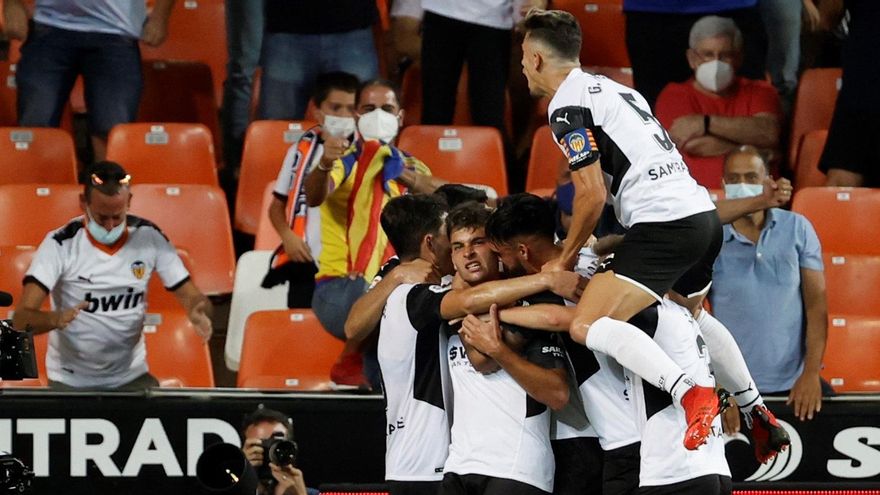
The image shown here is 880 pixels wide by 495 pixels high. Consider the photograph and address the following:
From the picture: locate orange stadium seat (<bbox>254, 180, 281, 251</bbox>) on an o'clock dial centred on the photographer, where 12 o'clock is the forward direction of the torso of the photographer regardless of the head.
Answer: The orange stadium seat is roughly at 6 o'clock from the photographer.

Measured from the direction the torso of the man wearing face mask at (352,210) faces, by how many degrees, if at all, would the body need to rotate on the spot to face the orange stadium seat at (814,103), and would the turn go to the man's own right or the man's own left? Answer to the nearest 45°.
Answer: approximately 135° to the man's own left

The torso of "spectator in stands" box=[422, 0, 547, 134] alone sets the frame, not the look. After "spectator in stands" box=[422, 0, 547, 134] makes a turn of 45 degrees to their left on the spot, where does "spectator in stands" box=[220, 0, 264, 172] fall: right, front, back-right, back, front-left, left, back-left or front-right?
back-right

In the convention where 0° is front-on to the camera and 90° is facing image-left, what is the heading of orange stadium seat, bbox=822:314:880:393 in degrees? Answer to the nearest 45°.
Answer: approximately 0°

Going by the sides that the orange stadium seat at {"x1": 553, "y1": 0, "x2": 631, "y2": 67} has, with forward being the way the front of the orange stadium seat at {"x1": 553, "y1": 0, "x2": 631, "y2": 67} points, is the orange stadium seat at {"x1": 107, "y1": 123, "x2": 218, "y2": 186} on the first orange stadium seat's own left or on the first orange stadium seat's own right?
on the first orange stadium seat's own right

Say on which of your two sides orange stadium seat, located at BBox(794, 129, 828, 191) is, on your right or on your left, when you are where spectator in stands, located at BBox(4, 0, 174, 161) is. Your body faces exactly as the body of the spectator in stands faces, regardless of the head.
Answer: on your left

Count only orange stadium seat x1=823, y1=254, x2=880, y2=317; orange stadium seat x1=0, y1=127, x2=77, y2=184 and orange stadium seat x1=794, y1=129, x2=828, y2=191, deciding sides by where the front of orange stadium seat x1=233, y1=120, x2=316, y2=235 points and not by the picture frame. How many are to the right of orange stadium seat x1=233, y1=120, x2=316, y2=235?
1

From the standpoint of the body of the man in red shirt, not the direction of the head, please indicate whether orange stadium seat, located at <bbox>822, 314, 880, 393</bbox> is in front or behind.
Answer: in front
